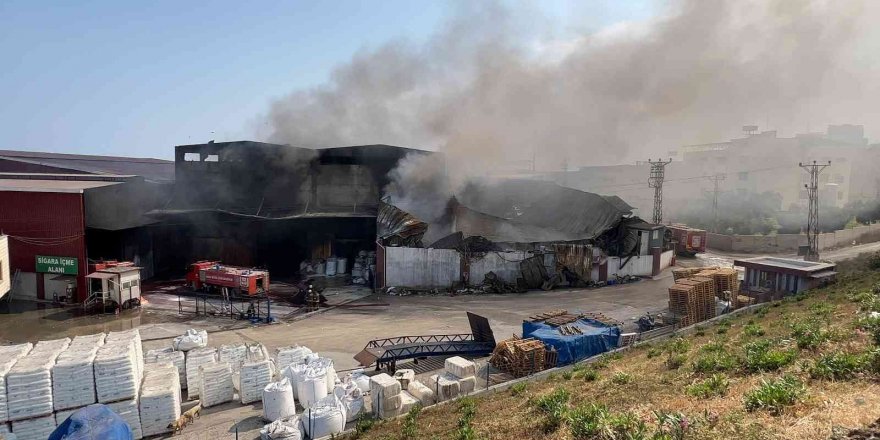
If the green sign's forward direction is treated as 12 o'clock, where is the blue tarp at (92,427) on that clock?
The blue tarp is roughly at 12 o'clock from the green sign.

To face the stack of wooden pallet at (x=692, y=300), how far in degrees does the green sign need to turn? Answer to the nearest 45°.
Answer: approximately 45° to its left

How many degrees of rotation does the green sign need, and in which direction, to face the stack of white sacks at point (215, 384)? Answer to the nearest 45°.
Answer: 0° — it already faces it

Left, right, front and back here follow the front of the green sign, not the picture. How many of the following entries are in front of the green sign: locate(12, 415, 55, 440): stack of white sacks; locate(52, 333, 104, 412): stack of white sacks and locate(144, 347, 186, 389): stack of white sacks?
3

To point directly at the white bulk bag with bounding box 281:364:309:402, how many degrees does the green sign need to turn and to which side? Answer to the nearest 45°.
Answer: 0° — it already faces it

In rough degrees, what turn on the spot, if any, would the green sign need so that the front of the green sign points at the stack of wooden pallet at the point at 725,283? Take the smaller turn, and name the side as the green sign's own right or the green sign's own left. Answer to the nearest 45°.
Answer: approximately 45° to the green sign's own left

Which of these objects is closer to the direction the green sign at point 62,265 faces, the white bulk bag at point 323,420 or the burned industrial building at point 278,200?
the white bulk bag

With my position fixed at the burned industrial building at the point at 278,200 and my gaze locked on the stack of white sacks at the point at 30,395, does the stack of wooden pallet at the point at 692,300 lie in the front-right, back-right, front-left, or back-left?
front-left

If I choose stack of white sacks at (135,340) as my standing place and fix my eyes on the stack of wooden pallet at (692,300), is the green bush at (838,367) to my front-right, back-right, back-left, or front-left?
front-right

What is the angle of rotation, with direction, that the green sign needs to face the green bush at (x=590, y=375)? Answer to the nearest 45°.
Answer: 0° — it already faces it

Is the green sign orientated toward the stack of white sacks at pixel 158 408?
yes

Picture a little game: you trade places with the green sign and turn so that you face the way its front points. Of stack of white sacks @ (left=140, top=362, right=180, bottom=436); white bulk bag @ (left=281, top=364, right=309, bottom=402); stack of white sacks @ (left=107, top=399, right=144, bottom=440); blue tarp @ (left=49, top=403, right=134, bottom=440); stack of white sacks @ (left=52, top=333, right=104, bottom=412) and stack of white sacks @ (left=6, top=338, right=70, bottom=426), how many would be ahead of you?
6

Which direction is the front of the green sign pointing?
toward the camera

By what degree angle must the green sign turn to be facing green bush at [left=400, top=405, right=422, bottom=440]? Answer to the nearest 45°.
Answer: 0° — it already faces it

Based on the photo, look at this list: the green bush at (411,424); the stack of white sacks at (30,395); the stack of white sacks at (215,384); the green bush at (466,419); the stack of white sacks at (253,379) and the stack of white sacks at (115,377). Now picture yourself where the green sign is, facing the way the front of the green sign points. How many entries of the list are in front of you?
6

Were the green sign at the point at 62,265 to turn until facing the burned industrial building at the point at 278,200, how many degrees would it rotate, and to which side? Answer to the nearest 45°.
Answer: approximately 90° to its left

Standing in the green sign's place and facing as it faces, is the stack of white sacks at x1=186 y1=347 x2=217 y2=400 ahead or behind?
ahead

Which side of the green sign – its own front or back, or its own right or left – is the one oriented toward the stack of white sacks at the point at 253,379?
front

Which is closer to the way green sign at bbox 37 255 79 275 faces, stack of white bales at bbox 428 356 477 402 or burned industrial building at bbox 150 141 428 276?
the stack of white bales

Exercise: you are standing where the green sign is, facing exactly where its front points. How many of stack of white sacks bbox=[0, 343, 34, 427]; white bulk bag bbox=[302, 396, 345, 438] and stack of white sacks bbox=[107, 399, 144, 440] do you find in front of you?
3

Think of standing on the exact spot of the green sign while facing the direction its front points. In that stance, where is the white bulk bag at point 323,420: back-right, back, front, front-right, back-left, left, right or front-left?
front
